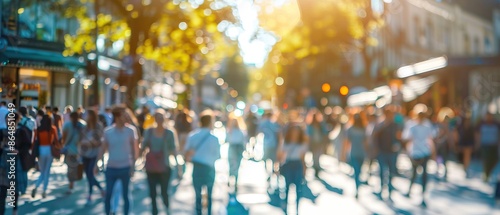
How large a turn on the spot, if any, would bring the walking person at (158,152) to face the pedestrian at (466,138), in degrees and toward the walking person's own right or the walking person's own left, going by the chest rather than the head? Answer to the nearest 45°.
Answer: approximately 135° to the walking person's own left

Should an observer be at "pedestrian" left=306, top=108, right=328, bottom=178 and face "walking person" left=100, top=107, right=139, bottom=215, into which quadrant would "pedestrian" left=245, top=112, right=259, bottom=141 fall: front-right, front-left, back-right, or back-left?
back-right

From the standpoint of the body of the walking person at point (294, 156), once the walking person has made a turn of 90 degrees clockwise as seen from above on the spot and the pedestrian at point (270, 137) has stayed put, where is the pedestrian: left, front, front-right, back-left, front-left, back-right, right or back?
right

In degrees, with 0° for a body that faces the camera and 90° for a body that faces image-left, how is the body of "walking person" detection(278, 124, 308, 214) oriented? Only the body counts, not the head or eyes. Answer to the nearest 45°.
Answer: approximately 180°
